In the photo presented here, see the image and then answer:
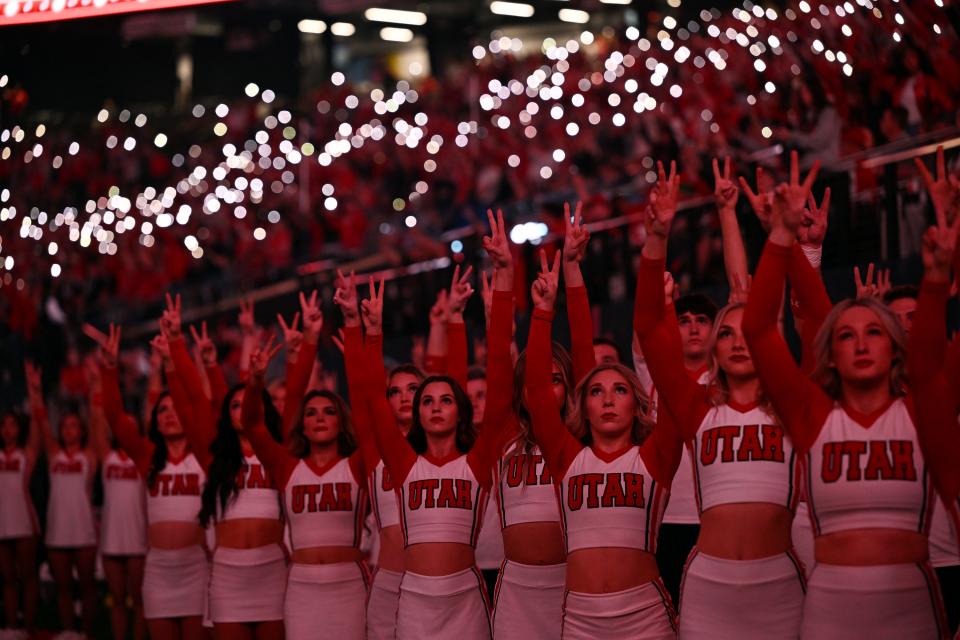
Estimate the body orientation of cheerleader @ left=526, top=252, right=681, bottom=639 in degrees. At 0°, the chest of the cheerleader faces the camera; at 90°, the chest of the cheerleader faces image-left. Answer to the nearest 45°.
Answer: approximately 0°

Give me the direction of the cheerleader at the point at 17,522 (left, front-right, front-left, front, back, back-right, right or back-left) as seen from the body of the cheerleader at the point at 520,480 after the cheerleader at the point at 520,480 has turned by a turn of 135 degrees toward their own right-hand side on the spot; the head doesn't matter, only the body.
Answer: front-right

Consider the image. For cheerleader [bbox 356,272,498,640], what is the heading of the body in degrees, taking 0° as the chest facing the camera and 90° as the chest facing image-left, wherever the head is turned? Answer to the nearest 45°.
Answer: approximately 0°
